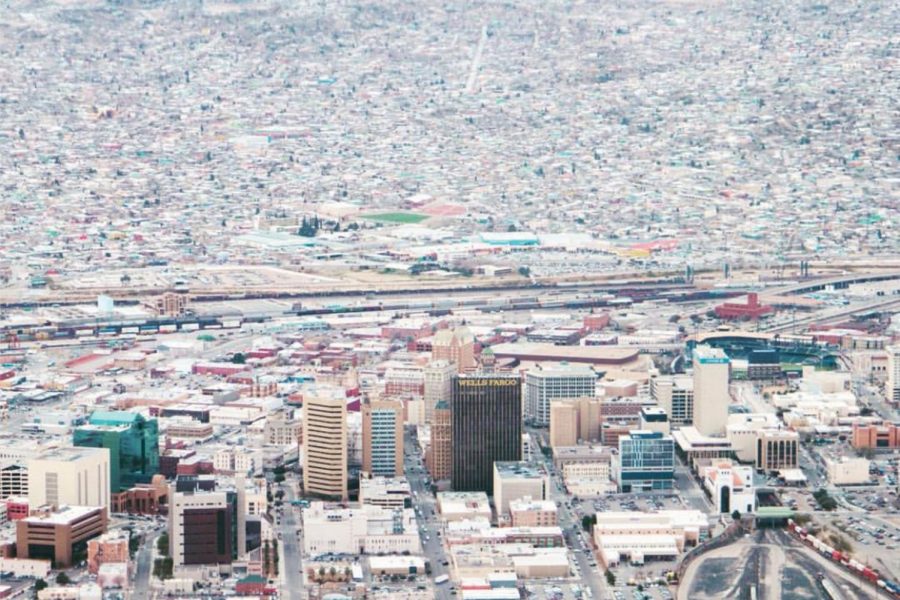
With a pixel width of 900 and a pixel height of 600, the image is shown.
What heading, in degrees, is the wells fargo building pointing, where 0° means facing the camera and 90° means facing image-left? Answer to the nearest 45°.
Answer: approximately 0°

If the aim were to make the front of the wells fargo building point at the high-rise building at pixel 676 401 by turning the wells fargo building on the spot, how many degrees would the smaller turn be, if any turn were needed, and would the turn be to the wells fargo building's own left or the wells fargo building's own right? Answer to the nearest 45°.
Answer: approximately 135° to the wells fargo building's own left

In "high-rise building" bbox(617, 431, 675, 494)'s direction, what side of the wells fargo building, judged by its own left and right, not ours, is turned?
left

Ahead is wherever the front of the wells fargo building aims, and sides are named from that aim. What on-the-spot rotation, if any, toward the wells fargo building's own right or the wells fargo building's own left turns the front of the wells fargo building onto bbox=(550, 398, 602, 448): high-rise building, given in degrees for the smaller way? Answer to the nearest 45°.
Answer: approximately 135° to the wells fargo building's own left

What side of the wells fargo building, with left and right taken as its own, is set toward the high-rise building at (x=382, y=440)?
right

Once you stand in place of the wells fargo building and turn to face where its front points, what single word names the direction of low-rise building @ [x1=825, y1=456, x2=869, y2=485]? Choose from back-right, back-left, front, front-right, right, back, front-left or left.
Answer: left
